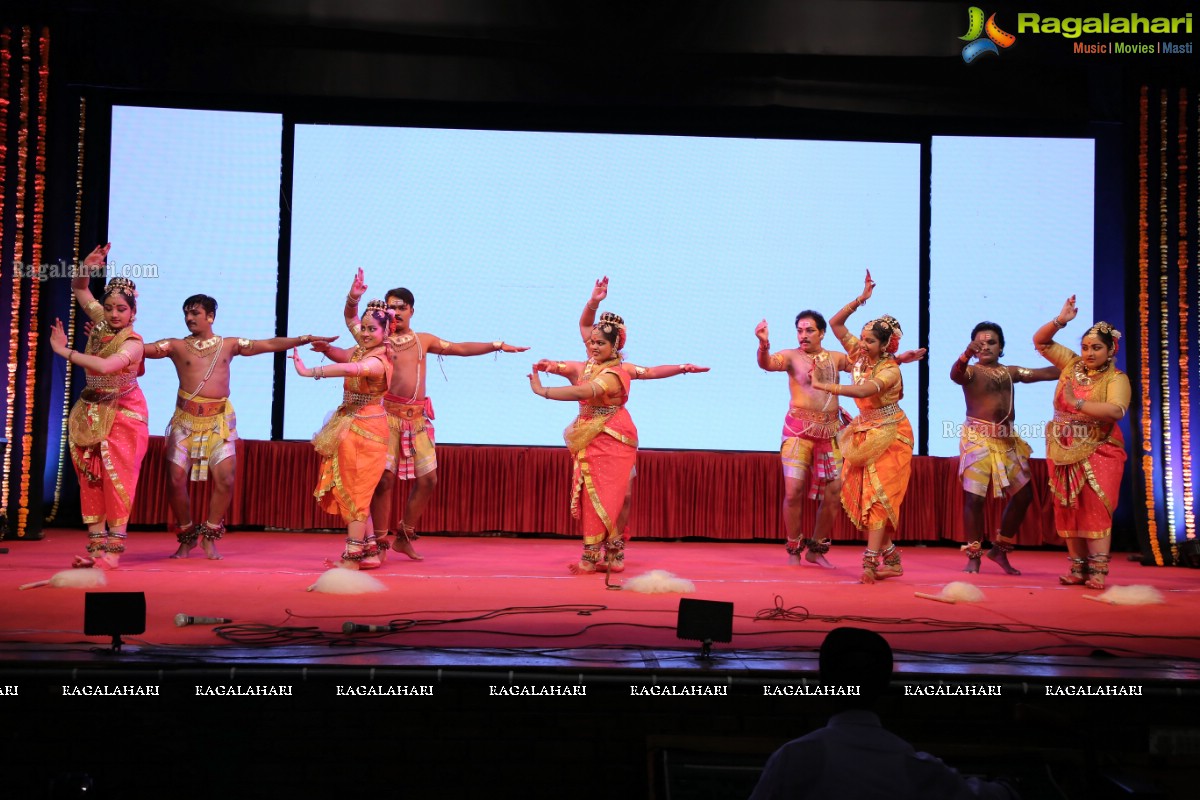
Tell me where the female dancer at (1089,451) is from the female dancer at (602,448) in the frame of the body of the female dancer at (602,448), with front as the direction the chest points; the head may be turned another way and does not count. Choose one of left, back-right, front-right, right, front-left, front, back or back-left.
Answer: back-left

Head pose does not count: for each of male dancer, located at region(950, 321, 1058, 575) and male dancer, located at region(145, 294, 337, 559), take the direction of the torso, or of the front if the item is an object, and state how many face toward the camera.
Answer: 2

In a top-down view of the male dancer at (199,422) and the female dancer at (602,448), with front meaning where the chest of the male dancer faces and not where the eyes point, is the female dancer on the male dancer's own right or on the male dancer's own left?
on the male dancer's own left

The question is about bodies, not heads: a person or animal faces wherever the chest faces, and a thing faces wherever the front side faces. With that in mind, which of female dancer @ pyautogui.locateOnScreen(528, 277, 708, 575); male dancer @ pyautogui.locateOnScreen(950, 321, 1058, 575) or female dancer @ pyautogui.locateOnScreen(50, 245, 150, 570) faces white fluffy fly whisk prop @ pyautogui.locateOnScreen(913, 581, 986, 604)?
the male dancer

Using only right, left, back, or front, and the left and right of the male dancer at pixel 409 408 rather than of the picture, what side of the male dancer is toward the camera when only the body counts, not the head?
front

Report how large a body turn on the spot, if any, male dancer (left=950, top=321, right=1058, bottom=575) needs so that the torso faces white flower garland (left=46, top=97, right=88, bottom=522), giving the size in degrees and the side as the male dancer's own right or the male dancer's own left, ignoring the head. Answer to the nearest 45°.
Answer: approximately 90° to the male dancer's own right

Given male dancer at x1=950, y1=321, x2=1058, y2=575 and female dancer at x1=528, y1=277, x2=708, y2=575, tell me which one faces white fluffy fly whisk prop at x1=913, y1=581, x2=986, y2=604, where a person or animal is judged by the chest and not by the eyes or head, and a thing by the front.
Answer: the male dancer

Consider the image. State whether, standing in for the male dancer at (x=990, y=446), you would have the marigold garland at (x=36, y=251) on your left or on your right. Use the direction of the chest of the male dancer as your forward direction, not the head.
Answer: on your right

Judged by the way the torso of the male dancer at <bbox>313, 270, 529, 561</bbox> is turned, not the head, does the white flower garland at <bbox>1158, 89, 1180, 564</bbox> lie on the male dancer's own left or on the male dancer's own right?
on the male dancer's own left

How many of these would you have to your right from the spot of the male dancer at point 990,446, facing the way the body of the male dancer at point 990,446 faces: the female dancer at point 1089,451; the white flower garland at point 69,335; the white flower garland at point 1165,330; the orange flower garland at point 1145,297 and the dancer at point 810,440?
2

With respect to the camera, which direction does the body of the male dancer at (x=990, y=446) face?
toward the camera

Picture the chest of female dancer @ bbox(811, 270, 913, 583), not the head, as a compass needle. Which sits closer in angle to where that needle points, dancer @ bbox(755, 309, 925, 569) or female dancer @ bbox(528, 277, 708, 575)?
the female dancer

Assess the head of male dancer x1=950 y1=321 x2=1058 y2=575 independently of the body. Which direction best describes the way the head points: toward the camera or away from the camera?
toward the camera

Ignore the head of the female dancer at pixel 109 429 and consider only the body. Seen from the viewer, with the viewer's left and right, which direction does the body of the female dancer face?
facing the viewer and to the left of the viewer

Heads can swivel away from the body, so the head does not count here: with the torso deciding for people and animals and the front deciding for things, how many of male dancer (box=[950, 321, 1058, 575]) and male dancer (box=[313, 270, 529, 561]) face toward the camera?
2

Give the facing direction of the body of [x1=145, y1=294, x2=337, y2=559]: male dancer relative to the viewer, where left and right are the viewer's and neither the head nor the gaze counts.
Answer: facing the viewer

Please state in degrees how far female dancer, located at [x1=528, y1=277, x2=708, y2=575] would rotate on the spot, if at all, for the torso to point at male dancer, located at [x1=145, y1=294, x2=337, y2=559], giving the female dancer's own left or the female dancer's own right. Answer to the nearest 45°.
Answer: approximately 45° to the female dancer's own right
